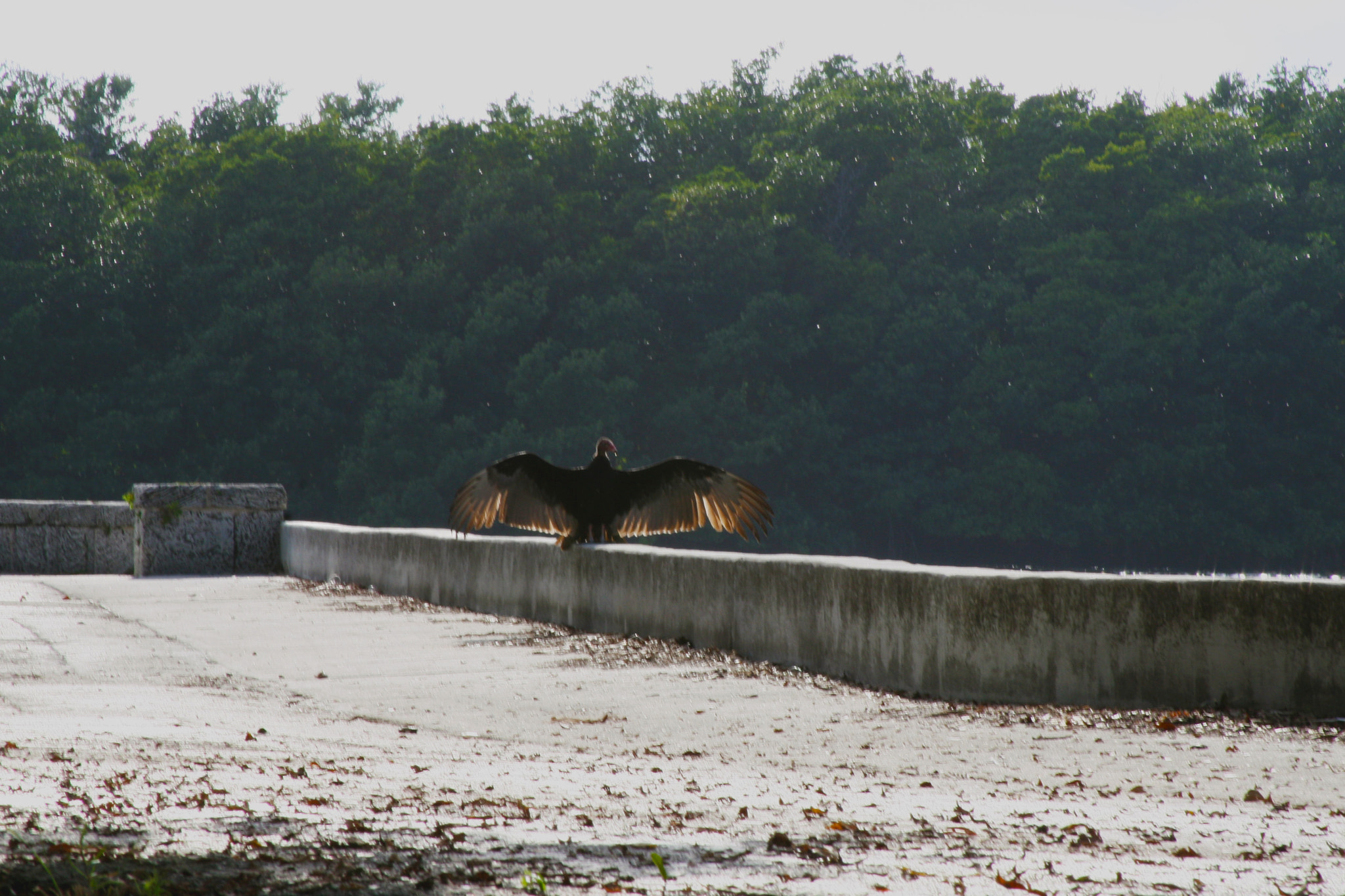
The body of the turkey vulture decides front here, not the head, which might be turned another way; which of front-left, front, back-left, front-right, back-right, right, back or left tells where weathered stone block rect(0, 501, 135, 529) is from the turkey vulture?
back-right

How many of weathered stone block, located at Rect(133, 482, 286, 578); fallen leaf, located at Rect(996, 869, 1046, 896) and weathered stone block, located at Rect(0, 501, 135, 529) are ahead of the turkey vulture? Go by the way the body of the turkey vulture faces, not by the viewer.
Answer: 1

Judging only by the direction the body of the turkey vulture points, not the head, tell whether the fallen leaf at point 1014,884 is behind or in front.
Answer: in front

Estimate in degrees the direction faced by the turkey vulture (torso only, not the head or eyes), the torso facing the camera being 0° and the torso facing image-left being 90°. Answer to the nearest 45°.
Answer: approximately 0°

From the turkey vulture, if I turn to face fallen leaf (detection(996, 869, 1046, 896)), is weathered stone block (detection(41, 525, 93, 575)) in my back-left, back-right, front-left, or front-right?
back-right

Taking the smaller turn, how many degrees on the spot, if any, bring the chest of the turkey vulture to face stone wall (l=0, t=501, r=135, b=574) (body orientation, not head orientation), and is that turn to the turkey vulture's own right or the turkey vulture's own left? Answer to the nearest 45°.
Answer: approximately 135° to the turkey vulture's own right

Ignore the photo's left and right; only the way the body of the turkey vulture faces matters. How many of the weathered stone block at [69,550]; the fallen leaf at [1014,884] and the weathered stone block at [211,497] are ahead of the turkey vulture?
1

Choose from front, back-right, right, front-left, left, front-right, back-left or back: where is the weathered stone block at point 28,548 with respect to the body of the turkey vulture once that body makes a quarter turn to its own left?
back-left

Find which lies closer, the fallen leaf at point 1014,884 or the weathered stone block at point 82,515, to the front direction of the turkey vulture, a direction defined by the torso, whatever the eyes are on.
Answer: the fallen leaf

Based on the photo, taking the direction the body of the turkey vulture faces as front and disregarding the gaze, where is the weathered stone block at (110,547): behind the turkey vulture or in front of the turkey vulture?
behind

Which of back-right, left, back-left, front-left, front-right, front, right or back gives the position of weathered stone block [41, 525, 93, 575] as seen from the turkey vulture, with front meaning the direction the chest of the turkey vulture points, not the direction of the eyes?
back-right

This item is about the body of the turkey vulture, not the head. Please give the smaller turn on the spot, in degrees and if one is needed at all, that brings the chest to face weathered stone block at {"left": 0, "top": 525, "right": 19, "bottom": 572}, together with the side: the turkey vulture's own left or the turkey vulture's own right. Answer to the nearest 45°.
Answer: approximately 135° to the turkey vulture's own right
